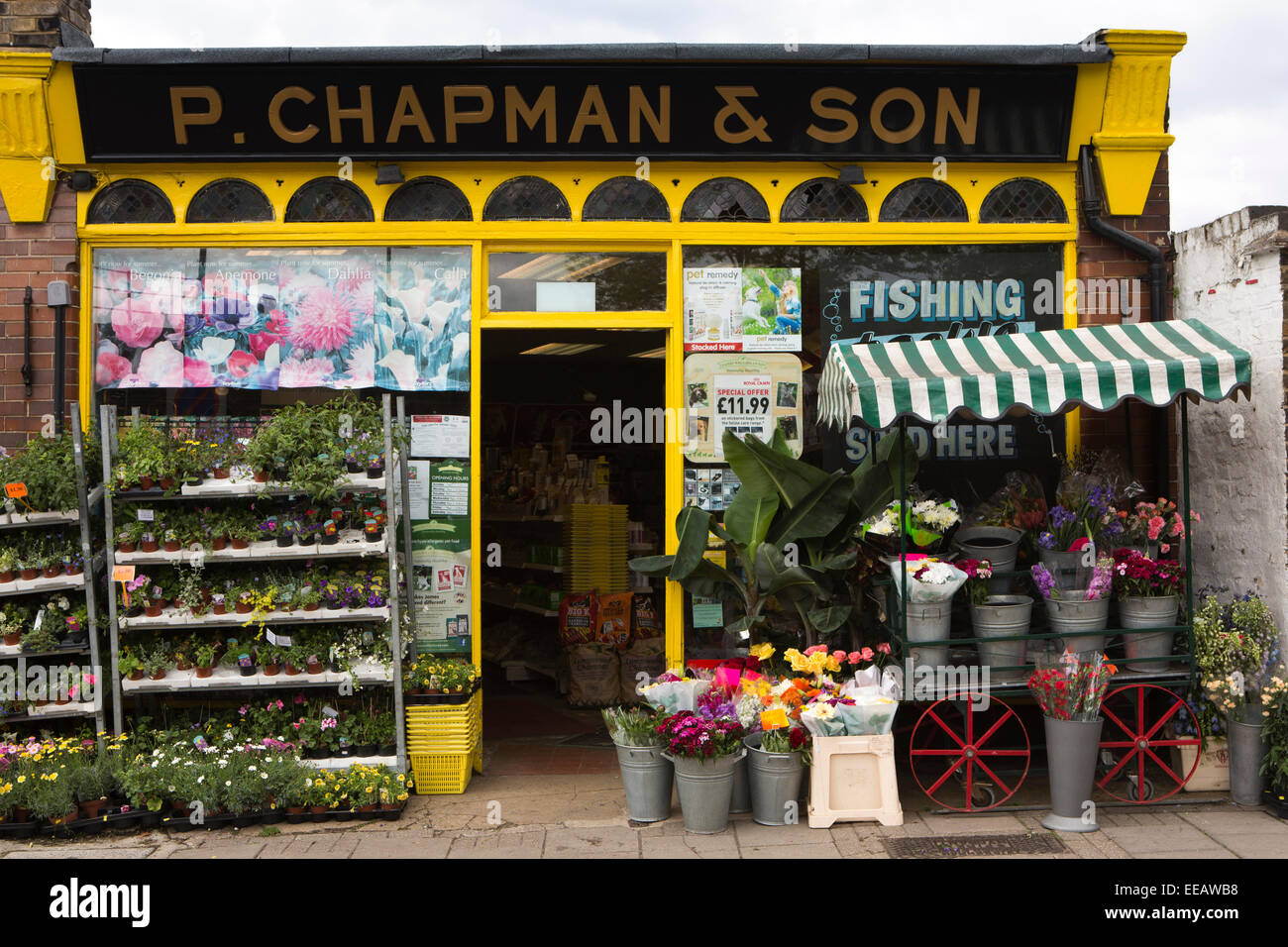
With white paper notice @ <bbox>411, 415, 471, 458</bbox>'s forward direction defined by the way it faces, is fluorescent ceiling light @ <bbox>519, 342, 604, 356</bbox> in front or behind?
behind

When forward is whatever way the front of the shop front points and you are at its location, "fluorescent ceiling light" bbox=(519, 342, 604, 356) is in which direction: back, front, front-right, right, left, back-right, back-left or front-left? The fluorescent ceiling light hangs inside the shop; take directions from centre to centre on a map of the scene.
back

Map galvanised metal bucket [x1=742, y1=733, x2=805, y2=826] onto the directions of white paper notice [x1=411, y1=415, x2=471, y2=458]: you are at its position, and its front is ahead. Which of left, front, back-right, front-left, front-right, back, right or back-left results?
front-left

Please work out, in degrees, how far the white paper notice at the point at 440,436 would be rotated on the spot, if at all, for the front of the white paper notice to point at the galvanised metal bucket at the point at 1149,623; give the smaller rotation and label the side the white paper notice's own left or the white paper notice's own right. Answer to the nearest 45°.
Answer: approximately 45° to the white paper notice's own left

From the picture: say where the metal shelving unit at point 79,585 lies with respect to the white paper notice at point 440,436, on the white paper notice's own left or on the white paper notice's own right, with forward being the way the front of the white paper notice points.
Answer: on the white paper notice's own right

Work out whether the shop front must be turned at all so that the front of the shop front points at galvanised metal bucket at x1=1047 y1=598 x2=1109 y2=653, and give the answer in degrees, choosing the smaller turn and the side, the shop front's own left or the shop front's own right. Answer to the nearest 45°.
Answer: approximately 45° to the shop front's own left

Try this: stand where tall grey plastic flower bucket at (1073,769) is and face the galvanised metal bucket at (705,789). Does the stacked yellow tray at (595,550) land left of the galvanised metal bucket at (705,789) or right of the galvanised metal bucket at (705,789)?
right

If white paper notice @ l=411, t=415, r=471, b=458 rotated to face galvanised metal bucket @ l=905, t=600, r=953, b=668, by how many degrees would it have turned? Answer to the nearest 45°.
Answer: approximately 45° to its left

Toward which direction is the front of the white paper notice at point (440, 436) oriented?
toward the camera

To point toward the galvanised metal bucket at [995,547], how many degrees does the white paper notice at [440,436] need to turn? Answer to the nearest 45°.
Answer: approximately 45° to its left

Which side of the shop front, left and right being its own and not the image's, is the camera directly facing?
front

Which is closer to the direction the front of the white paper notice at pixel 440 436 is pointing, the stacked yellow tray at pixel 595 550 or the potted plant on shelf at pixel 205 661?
the potted plant on shelf

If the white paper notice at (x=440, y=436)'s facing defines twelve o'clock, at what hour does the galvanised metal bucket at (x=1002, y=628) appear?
The galvanised metal bucket is roughly at 10 o'clock from the white paper notice.
